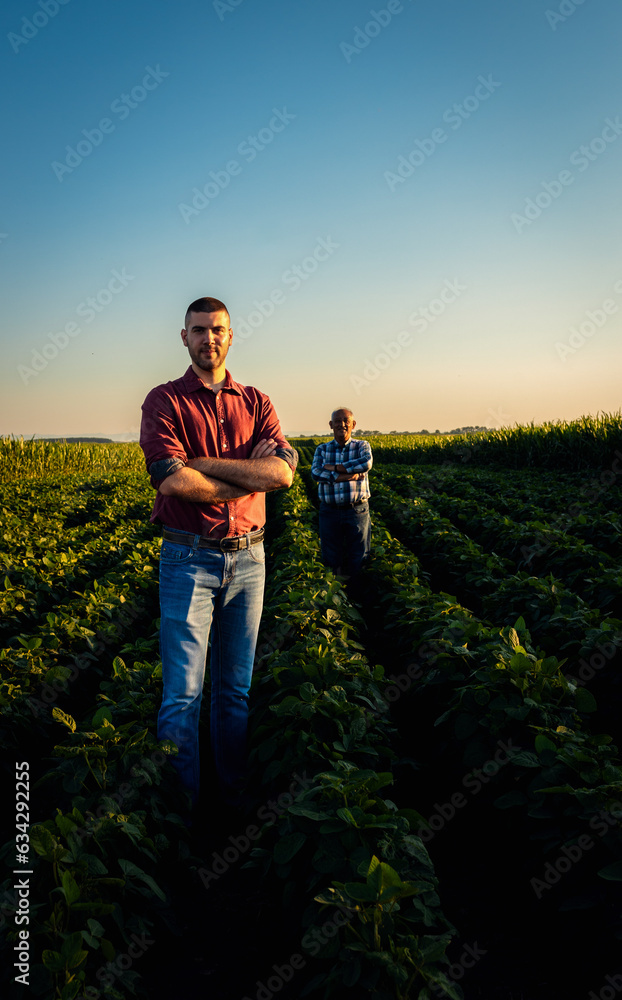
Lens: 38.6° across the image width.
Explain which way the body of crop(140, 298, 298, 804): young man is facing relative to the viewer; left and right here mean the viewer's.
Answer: facing the viewer

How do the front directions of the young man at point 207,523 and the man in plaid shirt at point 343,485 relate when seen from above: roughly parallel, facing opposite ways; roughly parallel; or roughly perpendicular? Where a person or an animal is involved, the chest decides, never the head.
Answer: roughly parallel

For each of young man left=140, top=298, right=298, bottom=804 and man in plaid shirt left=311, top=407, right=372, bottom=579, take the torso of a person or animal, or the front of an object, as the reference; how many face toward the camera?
2

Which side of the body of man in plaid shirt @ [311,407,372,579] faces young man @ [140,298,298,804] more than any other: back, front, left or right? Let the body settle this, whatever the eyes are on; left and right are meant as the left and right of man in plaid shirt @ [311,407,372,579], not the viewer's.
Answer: front

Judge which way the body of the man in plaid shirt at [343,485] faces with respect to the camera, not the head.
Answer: toward the camera

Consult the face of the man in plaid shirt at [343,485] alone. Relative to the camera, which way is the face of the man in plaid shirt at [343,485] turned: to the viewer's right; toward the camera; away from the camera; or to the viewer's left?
toward the camera

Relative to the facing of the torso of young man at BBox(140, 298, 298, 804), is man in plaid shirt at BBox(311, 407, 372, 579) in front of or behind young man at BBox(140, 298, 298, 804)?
behind

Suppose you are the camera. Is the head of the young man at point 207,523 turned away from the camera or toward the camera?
toward the camera
